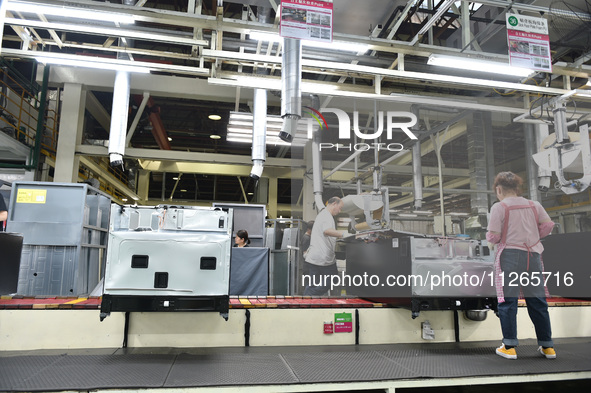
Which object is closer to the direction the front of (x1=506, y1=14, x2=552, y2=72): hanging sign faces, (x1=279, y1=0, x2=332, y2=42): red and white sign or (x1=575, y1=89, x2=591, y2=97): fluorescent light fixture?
the red and white sign

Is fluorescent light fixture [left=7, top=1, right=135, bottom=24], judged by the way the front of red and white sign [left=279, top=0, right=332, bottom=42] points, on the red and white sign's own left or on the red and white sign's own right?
on the red and white sign's own right

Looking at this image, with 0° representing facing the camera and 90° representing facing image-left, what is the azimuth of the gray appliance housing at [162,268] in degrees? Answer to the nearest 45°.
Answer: approximately 0°

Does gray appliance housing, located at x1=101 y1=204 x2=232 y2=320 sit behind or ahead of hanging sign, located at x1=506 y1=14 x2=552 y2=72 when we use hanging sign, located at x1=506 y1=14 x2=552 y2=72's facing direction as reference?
ahead

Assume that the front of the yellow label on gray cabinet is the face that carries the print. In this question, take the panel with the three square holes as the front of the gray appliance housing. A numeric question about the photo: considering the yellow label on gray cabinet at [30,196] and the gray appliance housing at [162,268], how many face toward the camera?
2

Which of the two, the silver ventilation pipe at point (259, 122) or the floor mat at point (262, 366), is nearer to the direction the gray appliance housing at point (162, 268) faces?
the floor mat
